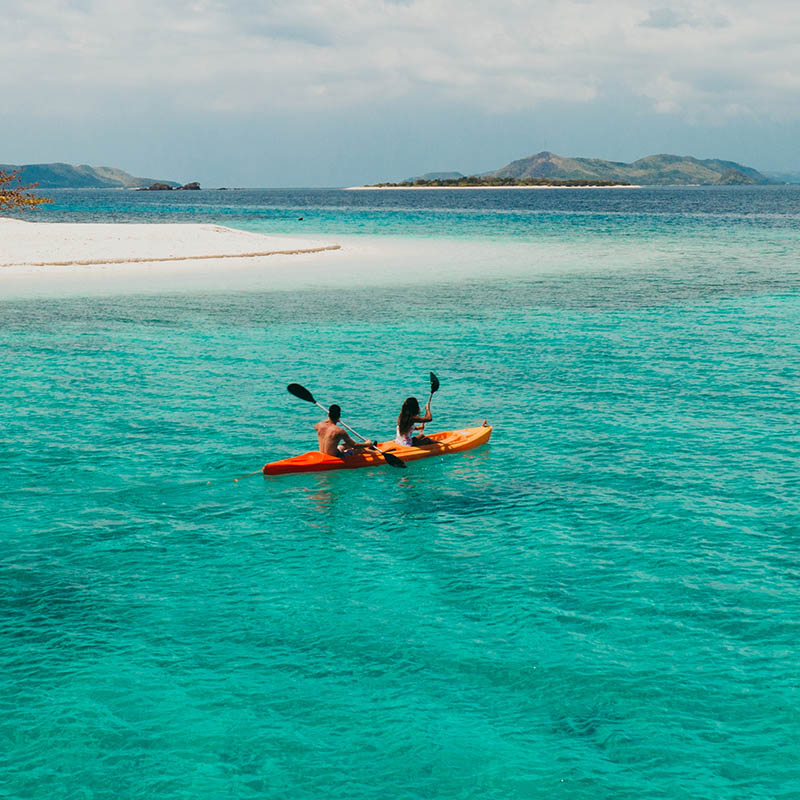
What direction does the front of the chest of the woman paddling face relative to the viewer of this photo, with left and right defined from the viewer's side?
facing away from the viewer and to the right of the viewer

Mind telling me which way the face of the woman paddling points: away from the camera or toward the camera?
away from the camera

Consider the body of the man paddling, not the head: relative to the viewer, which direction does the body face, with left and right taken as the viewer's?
facing away from the viewer and to the right of the viewer

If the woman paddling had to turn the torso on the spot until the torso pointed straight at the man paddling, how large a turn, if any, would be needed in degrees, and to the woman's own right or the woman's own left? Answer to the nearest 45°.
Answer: approximately 180°

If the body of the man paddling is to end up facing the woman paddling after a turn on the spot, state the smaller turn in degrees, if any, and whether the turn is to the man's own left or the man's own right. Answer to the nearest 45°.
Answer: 0° — they already face them
